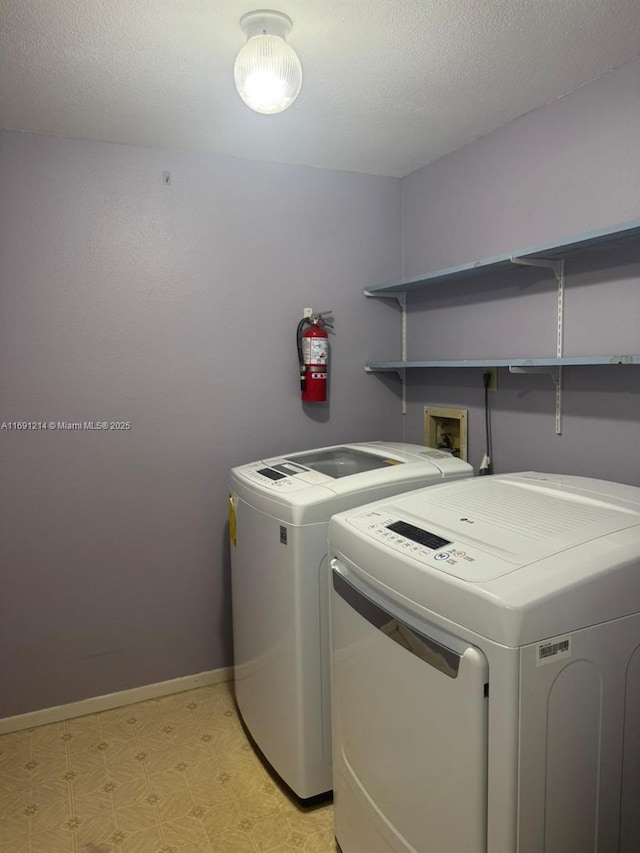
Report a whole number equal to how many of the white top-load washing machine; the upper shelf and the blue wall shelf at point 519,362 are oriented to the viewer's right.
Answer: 0

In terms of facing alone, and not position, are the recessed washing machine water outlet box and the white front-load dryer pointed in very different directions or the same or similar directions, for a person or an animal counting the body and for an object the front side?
same or similar directions

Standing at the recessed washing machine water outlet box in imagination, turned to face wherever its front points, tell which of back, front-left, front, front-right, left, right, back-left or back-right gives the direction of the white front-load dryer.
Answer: front-left

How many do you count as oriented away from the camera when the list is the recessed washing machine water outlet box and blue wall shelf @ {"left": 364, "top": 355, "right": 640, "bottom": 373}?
0

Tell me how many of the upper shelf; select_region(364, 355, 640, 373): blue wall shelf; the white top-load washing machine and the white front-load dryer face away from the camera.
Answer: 0

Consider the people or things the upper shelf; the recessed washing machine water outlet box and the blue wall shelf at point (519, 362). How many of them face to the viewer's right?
0

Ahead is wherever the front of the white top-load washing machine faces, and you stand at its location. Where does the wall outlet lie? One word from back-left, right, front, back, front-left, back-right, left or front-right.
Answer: back

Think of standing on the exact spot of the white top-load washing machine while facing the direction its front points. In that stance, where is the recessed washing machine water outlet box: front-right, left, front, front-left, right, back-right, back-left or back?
back

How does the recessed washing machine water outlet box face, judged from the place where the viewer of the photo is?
facing the viewer and to the left of the viewer

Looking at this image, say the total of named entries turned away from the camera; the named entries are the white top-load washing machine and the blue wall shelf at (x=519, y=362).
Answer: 0

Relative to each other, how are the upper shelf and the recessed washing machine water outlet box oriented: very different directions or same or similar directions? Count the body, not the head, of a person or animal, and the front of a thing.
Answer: same or similar directions
